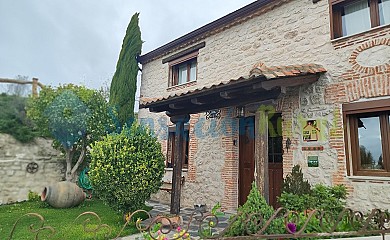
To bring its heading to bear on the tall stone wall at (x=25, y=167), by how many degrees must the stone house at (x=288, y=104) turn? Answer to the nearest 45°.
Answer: approximately 45° to its right

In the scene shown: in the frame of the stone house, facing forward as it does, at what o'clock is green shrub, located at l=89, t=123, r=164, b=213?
The green shrub is roughly at 1 o'clock from the stone house.

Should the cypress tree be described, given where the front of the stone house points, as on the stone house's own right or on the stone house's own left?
on the stone house's own right

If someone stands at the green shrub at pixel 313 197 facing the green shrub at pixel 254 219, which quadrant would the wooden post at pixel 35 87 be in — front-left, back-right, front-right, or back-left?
front-right

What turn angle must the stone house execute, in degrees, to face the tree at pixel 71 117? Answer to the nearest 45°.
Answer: approximately 45° to its right

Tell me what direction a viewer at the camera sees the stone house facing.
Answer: facing the viewer and to the left of the viewer

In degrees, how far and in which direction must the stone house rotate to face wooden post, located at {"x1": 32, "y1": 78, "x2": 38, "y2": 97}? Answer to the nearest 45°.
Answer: approximately 45° to its right

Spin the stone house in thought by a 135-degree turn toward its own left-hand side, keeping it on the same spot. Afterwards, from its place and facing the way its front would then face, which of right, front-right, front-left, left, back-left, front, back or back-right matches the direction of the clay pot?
back

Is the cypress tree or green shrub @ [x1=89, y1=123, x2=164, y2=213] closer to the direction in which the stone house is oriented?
the green shrub
